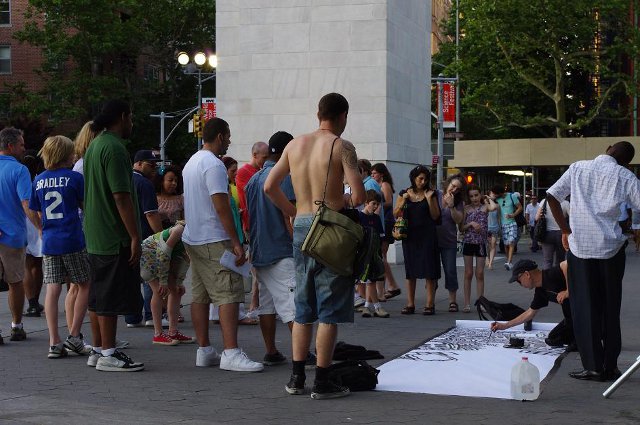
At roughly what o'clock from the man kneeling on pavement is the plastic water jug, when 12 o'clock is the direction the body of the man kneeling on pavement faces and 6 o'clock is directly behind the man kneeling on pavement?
The plastic water jug is roughly at 9 o'clock from the man kneeling on pavement.

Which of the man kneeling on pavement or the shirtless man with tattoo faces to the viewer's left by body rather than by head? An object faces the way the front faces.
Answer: the man kneeling on pavement

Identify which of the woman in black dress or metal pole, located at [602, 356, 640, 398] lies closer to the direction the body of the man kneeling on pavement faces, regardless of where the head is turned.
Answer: the woman in black dress

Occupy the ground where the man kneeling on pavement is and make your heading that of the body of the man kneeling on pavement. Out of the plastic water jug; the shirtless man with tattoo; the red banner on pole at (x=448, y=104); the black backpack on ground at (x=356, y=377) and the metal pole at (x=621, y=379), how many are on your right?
1

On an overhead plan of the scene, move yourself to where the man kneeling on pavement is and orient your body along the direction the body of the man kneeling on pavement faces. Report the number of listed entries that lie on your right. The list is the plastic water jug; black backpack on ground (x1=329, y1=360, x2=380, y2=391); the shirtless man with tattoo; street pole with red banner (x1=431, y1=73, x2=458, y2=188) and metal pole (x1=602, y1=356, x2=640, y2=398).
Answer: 1

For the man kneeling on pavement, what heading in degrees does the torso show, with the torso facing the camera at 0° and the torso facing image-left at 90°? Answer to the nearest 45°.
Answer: approximately 90°

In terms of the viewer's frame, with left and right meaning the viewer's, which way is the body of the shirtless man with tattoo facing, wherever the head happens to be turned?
facing away from the viewer and to the right of the viewer

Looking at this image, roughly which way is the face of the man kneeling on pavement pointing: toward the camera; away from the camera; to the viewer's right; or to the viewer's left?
to the viewer's left

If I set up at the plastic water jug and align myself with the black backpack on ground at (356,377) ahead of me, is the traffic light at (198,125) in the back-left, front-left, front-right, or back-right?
front-right

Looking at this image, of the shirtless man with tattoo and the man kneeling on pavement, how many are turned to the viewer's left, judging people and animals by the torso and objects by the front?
1
